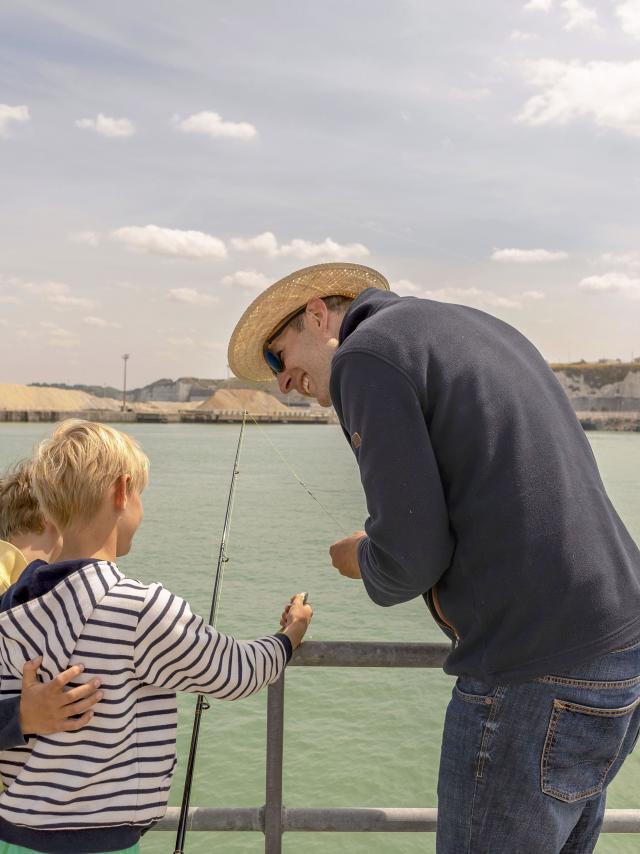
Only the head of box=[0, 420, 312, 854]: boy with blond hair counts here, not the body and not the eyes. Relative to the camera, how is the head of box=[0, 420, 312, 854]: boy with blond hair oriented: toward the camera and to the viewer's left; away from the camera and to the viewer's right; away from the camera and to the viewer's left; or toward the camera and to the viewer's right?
away from the camera and to the viewer's right

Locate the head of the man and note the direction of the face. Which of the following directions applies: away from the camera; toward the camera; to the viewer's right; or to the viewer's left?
to the viewer's left

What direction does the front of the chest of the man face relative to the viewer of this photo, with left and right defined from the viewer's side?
facing away from the viewer and to the left of the viewer

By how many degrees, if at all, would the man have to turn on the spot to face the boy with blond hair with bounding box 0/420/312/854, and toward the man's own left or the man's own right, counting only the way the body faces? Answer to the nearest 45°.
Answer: approximately 45° to the man's own left

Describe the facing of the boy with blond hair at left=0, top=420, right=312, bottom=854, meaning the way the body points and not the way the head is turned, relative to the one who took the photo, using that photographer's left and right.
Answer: facing away from the viewer and to the right of the viewer
